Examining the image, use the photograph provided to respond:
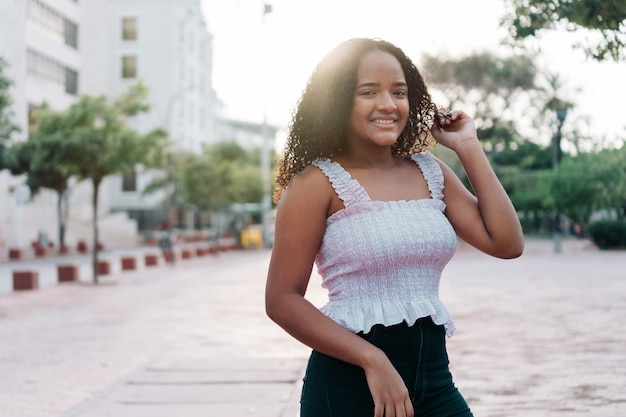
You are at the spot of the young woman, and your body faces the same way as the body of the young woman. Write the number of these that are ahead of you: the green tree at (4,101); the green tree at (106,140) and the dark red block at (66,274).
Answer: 0

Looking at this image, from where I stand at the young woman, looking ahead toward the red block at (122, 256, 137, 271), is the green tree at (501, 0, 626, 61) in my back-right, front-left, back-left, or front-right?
front-right

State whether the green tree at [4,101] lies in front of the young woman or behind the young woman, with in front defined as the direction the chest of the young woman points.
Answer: behind

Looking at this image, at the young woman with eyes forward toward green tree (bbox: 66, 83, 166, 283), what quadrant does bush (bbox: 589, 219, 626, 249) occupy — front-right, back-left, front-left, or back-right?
front-right

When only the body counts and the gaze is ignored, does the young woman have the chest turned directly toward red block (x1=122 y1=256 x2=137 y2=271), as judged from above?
no

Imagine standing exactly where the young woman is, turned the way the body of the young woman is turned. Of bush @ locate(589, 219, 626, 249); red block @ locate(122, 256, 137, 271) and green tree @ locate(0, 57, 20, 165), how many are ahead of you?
0

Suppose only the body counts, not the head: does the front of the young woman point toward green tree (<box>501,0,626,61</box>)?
no

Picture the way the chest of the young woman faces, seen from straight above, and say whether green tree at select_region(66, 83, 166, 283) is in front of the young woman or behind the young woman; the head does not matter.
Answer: behind

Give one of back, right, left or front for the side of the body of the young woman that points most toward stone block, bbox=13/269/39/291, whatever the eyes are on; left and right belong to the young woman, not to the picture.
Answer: back

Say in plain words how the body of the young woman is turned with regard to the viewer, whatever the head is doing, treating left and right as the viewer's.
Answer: facing the viewer and to the right of the viewer

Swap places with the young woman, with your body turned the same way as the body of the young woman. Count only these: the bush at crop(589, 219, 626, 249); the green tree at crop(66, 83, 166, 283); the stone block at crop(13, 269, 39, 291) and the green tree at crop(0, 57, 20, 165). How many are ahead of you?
0

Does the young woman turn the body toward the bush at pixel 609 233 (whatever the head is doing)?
no

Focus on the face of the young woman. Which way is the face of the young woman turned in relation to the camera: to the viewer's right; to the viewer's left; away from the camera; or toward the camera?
toward the camera
